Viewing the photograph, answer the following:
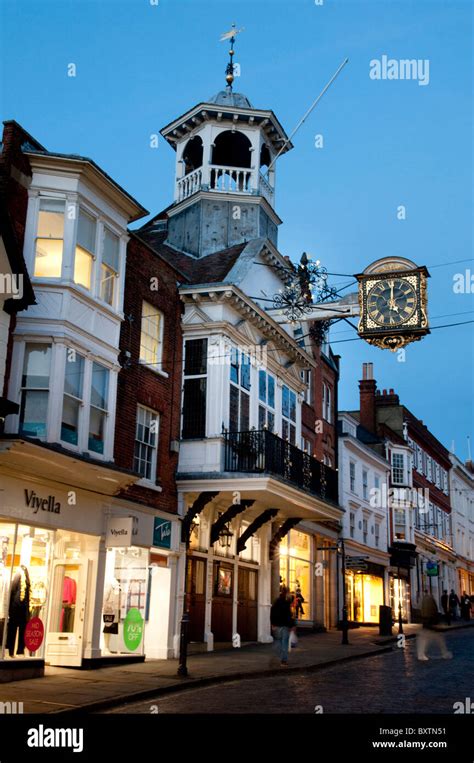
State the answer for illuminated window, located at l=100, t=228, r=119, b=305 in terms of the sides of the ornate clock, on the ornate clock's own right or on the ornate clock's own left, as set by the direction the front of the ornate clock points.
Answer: on the ornate clock's own right

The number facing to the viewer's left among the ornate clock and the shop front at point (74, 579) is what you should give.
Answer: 0

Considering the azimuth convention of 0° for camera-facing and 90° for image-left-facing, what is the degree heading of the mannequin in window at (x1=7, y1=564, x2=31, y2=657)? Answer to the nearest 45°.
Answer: approximately 315°

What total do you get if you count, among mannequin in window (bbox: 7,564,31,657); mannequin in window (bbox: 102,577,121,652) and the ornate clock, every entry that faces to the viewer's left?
0

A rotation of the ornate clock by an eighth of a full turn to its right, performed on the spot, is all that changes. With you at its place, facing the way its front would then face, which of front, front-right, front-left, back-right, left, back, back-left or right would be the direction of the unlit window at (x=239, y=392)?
right

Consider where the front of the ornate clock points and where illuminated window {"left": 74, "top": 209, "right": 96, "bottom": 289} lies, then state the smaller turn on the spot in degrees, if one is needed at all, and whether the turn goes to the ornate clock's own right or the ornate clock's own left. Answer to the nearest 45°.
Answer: approximately 45° to the ornate clock's own right

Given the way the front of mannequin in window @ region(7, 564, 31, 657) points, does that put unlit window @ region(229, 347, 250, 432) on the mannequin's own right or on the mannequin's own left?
on the mannequin's own left

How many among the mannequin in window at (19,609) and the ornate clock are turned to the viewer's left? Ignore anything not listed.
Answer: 0

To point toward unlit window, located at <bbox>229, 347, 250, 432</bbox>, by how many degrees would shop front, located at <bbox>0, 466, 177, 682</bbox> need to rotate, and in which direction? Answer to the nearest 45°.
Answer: approximately 90° to its left

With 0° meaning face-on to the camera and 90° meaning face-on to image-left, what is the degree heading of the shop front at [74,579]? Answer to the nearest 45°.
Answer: approximately 315°

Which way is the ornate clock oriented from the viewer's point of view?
toward the camera
